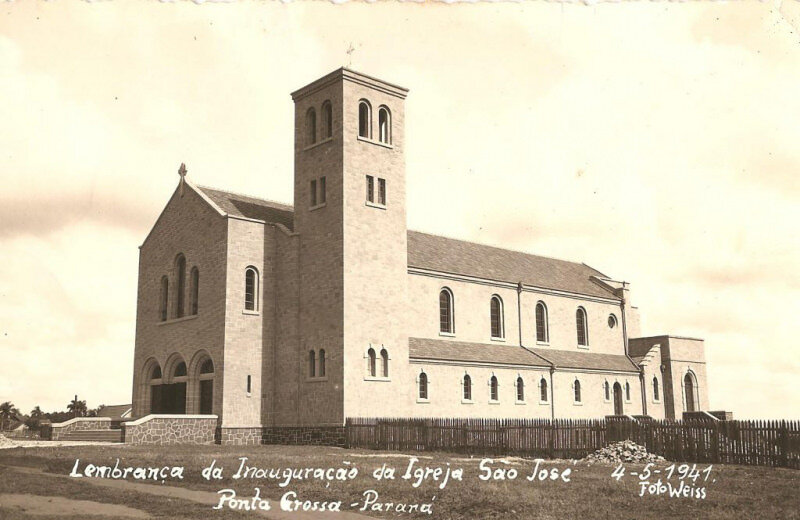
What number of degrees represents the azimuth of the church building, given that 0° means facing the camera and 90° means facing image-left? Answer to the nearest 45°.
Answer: approximately 45°

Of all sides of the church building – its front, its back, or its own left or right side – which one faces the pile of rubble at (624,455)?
left
